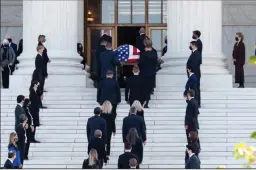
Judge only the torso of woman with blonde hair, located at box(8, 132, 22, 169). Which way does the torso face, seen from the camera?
to the viewer's right

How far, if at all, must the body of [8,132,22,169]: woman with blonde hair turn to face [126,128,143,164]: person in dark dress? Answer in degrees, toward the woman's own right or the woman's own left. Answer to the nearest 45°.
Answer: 0° — they already face them

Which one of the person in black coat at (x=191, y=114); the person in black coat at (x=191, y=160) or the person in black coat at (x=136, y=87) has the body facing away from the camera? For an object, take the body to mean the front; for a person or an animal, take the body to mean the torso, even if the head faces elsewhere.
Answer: the person in black coat at (x=136, y=87)

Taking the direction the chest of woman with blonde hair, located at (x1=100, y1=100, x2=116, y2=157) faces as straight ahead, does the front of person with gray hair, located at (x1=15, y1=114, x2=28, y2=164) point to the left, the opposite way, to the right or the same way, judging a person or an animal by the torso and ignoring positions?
to the right

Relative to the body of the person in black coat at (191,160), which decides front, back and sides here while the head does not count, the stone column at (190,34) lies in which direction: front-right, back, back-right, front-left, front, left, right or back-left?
right

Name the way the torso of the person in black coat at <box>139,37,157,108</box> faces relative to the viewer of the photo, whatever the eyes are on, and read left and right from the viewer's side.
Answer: facing away from the viewer

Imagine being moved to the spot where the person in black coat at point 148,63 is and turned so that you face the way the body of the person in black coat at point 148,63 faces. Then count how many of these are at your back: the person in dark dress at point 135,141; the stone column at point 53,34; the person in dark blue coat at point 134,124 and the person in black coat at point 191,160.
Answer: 3

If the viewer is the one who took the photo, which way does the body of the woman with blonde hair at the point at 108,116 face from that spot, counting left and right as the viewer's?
facing away from the viewer

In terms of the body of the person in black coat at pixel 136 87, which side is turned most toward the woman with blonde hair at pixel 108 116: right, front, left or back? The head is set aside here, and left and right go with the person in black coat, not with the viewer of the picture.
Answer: back

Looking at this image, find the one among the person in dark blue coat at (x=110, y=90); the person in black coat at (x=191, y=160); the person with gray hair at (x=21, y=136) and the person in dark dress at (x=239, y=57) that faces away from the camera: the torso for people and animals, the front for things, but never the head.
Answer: the person in dark blue coat at (x=110, y=90)

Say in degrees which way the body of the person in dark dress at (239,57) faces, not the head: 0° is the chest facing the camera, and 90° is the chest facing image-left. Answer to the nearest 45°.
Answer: approximately 45°

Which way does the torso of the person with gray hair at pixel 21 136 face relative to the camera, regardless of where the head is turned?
to the viewer's right

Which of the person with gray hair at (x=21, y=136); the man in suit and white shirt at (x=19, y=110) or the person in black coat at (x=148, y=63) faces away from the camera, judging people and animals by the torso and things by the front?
the person in black coat

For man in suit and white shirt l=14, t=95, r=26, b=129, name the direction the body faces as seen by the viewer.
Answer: to the viewer's right

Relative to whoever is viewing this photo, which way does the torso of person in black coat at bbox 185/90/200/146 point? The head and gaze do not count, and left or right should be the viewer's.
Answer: facing to the left of the viewer
